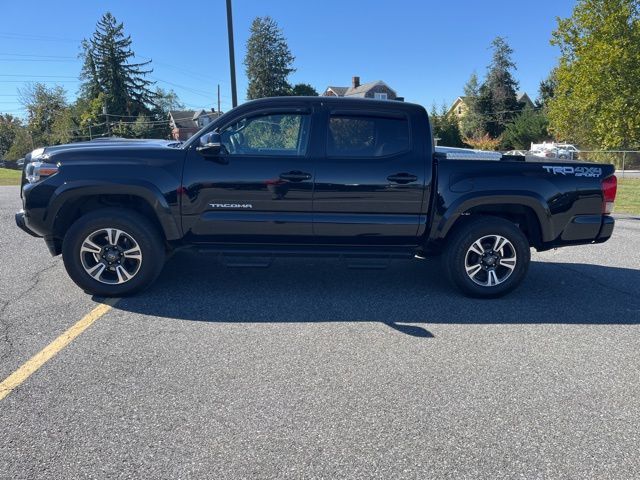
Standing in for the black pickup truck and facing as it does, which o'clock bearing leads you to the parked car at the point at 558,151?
The parked car is roughly at 4 o'clock from the black pickup truck.

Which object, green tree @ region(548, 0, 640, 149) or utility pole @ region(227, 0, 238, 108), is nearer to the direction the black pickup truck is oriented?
the utility pole

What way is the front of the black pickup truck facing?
to the viewer's left

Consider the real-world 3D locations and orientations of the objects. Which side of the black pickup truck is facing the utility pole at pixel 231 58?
right

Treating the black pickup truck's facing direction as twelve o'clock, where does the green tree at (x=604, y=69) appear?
The green tree is roughly at 4 o'clock from the black pickup truck.

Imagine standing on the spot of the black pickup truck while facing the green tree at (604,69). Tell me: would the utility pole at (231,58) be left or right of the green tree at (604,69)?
left

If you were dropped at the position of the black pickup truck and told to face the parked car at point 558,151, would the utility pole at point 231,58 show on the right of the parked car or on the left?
left

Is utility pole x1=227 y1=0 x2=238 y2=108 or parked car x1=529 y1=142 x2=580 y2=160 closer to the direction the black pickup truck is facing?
the utility pole
